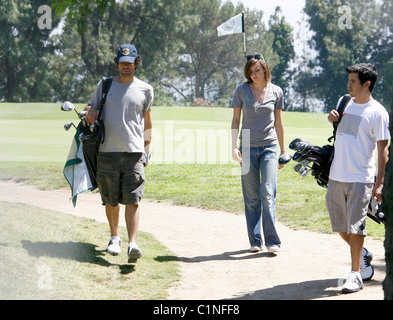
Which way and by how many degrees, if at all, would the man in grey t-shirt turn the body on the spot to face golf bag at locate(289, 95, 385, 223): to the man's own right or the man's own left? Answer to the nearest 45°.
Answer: approximately 45° to the man's own left

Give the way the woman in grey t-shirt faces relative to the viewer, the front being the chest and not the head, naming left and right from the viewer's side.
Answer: facing the viewer

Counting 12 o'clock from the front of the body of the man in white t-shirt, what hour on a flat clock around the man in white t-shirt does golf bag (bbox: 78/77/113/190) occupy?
The golf bag is roughly at 2 o'clock from the man in white t-shirt.

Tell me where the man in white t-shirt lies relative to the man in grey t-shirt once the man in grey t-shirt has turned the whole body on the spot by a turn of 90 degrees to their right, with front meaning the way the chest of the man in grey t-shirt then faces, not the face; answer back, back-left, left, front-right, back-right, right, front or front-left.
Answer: back-left

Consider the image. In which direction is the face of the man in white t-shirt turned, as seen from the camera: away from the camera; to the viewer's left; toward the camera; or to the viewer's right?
to the viewer's left

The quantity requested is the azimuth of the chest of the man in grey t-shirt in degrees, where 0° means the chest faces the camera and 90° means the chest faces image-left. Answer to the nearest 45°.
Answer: approximately 0°

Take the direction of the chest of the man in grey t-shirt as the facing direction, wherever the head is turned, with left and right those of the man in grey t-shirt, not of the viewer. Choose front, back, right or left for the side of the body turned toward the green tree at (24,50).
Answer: back

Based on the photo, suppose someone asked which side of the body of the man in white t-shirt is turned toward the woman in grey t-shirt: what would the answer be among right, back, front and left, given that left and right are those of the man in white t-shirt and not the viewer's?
right

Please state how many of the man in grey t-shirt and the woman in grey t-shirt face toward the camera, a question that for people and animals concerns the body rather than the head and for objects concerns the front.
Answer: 2

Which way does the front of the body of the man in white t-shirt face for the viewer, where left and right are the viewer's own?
facing the viewer and to the left of the viewer

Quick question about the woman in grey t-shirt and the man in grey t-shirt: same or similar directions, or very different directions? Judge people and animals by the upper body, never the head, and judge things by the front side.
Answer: same or similar directions

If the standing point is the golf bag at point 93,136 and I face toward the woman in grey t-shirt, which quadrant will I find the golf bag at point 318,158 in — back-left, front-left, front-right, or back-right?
front-right

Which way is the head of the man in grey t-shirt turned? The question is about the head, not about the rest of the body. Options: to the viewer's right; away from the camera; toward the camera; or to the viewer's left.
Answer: toward the camera
